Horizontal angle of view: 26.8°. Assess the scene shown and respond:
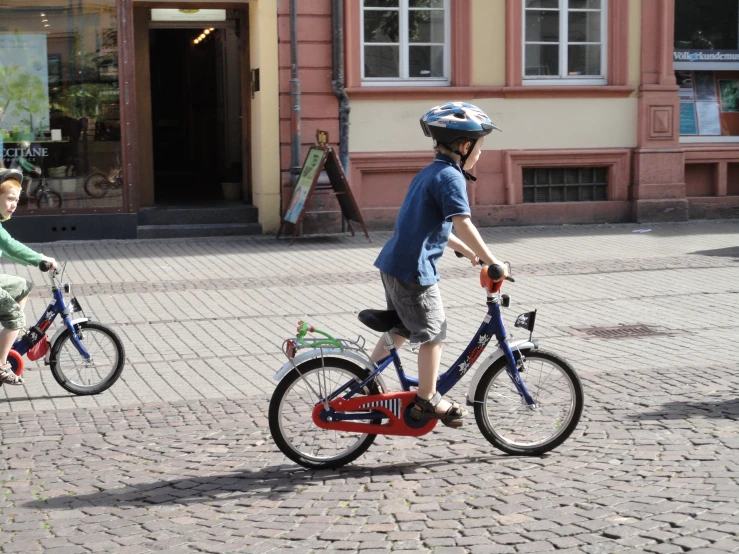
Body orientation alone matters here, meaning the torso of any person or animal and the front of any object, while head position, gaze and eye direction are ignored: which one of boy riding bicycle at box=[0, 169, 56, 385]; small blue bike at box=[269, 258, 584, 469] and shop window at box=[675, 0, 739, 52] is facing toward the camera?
the shop window

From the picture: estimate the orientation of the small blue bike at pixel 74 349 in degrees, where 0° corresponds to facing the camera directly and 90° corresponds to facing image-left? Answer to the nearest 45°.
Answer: approximately 270°

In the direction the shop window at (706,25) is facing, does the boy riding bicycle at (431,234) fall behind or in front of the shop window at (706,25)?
in front

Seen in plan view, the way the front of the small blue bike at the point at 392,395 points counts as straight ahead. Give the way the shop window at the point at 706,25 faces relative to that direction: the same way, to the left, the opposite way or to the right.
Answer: to the right

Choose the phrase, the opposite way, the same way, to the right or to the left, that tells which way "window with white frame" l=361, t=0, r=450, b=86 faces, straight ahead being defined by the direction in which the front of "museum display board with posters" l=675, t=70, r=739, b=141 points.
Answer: the same way

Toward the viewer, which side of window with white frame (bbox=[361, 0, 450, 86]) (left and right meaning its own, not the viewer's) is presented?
front

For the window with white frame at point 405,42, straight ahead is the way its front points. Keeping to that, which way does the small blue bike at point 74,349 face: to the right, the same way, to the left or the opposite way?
to the left

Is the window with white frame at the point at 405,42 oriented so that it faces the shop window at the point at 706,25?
no

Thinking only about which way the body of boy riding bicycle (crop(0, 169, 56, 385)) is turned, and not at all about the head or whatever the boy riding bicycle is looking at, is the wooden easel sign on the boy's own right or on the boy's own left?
on the boy's own left

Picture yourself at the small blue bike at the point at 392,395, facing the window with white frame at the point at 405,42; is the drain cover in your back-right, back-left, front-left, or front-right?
front-right

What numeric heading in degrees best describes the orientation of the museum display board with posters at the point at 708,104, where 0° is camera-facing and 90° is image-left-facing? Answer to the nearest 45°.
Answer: approximately 0°

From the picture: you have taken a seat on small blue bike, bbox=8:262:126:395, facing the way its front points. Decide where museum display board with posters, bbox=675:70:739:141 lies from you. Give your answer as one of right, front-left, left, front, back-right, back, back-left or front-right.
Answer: front-left

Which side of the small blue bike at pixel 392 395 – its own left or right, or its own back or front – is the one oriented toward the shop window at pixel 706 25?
left

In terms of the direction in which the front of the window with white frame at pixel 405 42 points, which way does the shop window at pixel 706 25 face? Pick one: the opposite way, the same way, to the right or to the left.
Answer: the same way

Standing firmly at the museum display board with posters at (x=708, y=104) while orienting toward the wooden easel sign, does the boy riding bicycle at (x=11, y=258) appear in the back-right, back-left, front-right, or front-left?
front-left

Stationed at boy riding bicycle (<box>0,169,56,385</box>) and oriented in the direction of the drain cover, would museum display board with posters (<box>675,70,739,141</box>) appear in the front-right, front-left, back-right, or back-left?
front-left
